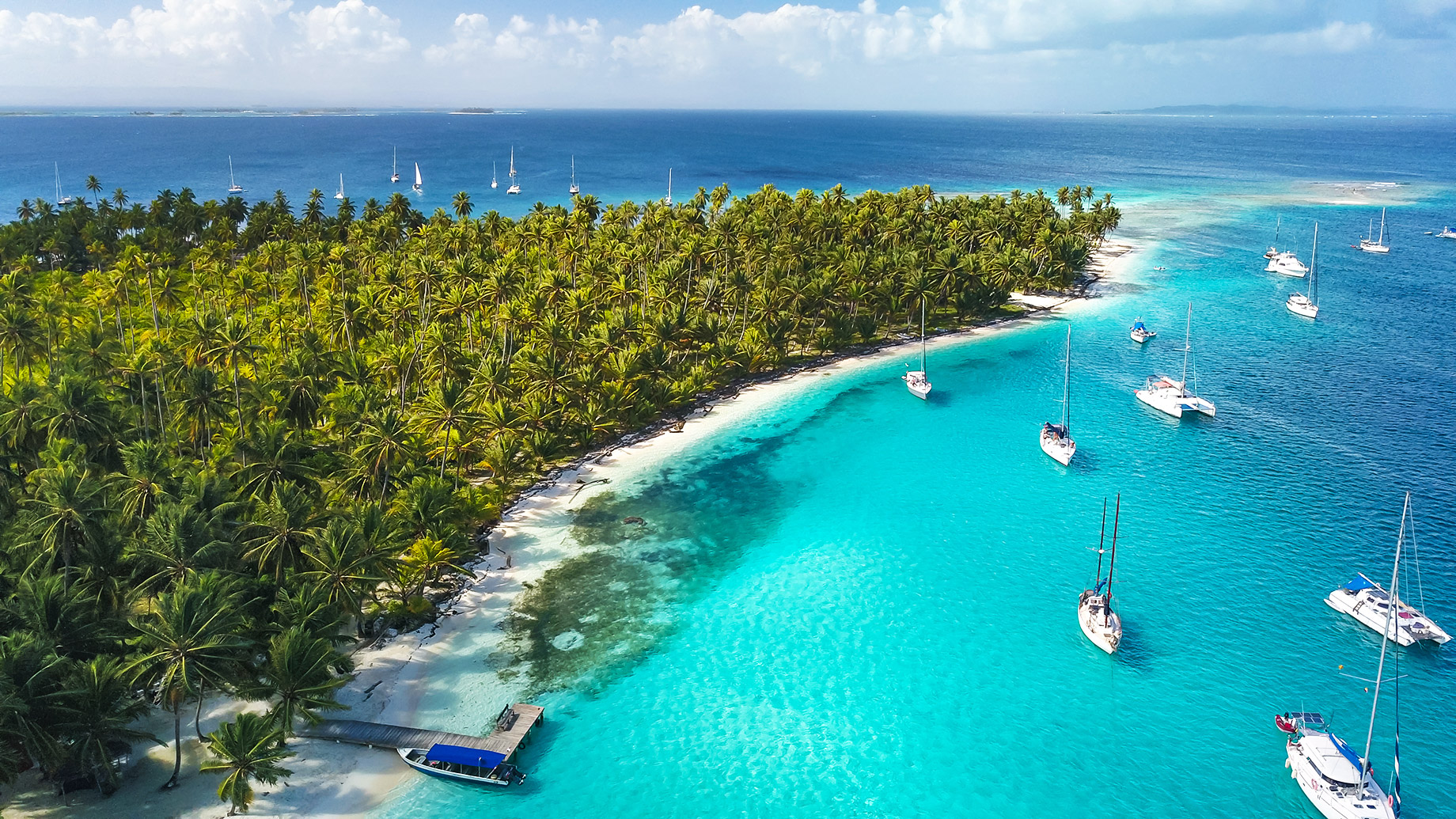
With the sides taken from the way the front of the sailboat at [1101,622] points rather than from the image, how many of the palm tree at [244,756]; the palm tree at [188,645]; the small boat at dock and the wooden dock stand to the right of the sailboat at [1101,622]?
4

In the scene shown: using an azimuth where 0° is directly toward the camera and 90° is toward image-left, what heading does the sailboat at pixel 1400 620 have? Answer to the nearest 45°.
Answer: approximately 315°

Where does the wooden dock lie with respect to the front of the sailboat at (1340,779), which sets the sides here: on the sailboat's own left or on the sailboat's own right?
on the sailboat's own right

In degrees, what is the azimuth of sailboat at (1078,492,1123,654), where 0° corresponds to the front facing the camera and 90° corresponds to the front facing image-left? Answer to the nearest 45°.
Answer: approximately 315°

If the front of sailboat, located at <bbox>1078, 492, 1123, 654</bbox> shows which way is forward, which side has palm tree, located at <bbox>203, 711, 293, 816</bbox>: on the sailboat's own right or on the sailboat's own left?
on the sailboat's own right

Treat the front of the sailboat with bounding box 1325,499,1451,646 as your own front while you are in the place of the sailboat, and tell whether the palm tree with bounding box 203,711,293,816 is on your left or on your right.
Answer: on your right

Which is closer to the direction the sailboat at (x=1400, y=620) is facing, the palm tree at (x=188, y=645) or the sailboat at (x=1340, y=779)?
the sailboat

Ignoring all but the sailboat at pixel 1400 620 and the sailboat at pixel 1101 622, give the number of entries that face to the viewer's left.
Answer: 0

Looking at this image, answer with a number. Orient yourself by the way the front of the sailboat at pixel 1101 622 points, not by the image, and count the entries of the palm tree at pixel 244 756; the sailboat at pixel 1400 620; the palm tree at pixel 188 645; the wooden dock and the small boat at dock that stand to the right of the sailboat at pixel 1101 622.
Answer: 4
